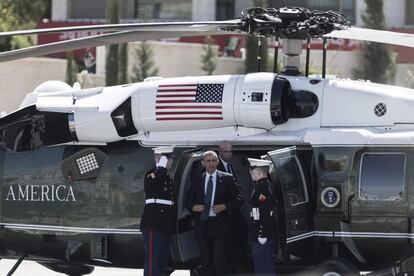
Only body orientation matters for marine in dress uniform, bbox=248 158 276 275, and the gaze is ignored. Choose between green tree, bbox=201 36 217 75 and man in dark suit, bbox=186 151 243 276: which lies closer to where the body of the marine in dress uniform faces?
the man in dark suit

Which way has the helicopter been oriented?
to the viewer's right

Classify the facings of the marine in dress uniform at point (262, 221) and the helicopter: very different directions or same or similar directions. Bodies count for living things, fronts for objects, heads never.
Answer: very different directions

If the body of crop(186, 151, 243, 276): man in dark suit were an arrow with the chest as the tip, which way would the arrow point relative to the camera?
toward the camera

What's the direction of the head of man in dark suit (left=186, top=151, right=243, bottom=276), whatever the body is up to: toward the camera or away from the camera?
toward the camera

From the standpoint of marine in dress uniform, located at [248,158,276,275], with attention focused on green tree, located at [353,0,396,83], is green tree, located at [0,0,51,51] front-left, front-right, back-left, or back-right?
front-left
